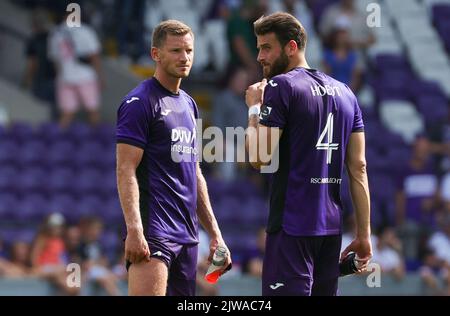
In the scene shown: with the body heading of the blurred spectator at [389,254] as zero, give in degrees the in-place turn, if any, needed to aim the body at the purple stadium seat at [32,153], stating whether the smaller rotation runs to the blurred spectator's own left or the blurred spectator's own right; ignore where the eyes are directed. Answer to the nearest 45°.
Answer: approximately 90° to the blurred spectator's own right

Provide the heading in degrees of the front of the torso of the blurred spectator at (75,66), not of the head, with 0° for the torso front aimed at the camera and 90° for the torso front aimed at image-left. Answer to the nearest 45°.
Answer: approximately 0°

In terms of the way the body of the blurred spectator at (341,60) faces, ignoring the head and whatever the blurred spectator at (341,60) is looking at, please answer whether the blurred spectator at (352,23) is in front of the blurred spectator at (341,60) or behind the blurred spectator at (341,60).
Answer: behind
